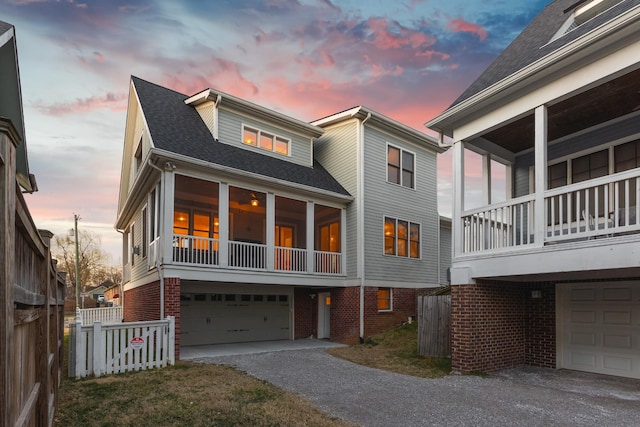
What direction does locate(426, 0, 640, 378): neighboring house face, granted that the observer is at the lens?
facing the viewer and to the left of the viewer

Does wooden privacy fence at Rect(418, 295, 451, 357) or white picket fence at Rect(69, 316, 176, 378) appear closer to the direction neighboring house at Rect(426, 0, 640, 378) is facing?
the white picket fence

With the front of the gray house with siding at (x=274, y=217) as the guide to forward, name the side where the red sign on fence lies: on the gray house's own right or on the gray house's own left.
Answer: on the gray house's own right

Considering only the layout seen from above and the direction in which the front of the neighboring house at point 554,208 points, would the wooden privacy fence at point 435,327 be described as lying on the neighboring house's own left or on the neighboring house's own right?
on the neighboring house's own right

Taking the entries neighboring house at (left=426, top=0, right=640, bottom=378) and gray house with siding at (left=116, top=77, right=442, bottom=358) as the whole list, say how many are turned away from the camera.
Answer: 0

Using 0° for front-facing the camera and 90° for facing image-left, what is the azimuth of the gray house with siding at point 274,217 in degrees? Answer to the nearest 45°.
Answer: approximately 315°
